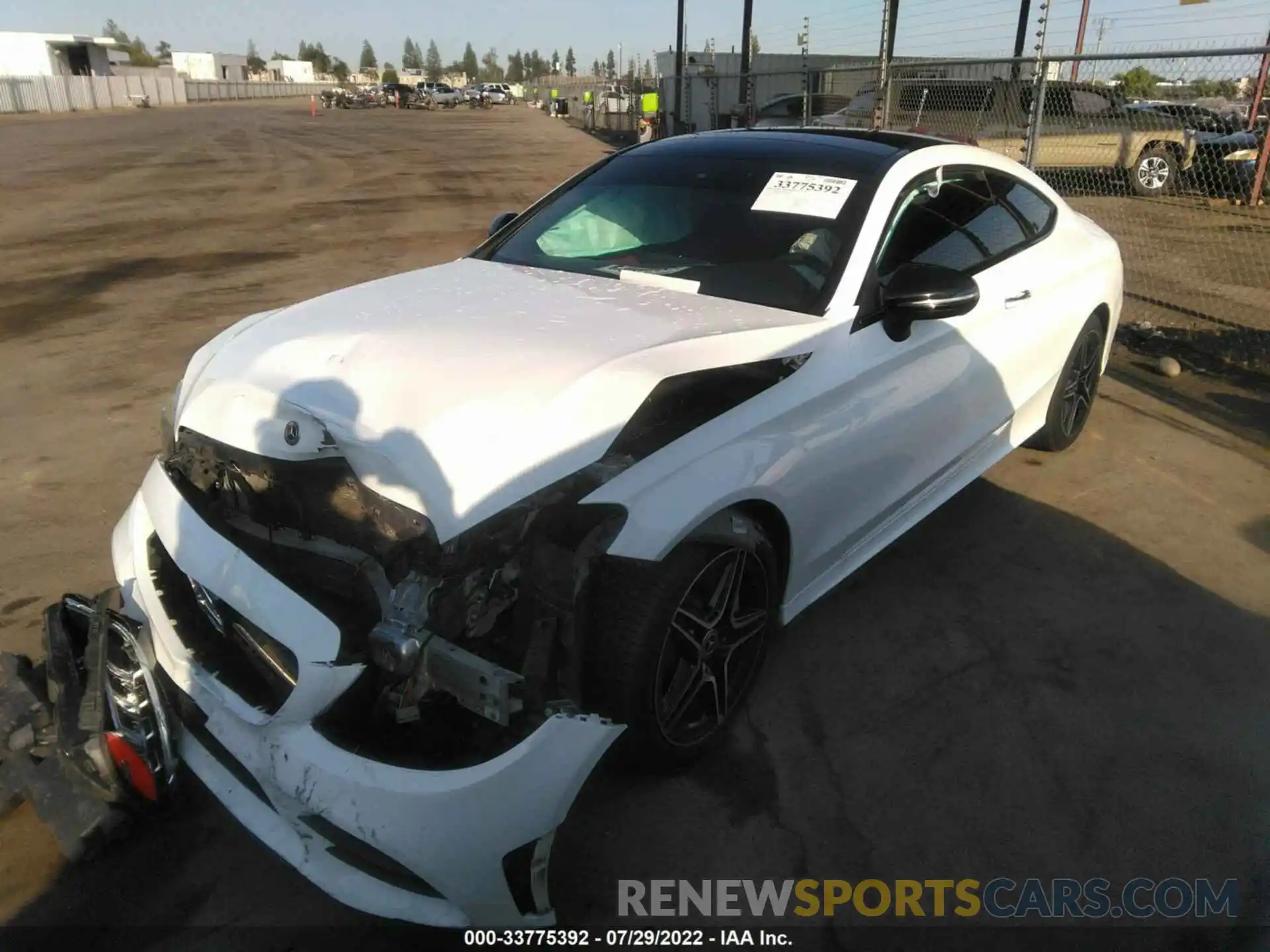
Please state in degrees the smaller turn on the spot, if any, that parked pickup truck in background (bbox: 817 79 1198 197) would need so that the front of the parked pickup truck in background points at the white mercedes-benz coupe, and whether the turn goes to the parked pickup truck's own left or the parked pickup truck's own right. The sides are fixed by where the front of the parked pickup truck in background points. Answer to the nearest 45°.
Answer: approximately 90° to the parked pickup truck's own right

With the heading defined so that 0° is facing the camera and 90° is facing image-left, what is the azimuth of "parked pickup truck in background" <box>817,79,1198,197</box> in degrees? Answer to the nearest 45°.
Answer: approximately 270°

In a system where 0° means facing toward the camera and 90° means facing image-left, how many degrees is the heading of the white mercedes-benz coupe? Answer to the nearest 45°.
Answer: approximately 45°

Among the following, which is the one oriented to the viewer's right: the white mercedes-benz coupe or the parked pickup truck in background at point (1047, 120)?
the parked pickup truck in background

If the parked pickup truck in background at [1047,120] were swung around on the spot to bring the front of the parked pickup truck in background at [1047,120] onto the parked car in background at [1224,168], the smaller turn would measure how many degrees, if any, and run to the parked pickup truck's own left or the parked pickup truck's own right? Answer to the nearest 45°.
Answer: approximately 45° to the parked pickup truck's own left

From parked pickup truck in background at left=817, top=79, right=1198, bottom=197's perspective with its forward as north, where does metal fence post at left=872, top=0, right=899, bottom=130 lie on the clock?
The metal fence post is roughly at 4 o'clock from the parked pickup truck in background.
